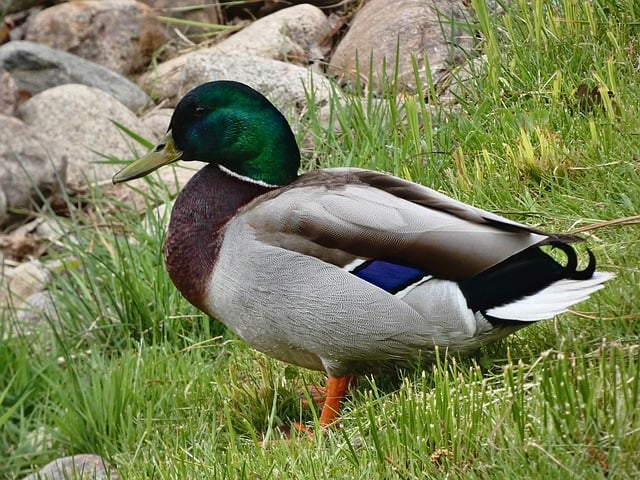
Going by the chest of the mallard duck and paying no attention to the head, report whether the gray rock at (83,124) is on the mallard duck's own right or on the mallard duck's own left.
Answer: on the mallard duck's own right

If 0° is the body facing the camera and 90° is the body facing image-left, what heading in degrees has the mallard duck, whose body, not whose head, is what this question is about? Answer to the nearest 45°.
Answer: approximately 90°

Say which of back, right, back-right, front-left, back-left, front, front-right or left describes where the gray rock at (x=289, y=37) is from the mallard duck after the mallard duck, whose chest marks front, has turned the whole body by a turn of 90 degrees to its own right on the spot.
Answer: front

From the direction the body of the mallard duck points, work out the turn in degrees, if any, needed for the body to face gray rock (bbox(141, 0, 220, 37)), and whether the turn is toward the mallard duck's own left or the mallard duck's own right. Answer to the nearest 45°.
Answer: approximately 90° to the mallard duck's own right

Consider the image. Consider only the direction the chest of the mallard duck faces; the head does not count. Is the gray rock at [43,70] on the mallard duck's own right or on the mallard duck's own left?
on the mallard duck's own right

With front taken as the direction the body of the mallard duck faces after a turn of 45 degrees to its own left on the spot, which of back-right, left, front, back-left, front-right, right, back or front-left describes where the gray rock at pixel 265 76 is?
back-right

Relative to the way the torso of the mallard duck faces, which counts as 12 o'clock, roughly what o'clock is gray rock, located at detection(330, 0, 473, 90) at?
The gray rock is roughly at 3 o'clock from the mallard duck.

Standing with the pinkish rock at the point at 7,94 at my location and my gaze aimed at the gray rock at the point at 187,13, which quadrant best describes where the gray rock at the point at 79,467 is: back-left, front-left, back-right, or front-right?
back-right

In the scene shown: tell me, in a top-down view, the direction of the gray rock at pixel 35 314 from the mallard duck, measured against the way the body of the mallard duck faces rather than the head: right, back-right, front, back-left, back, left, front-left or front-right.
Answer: front-right
